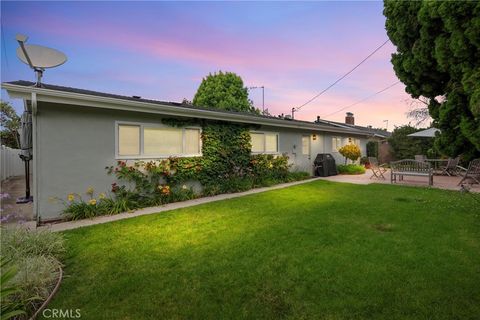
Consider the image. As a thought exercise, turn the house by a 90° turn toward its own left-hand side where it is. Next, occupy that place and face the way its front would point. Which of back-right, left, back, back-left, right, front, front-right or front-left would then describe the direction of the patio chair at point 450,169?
front-right

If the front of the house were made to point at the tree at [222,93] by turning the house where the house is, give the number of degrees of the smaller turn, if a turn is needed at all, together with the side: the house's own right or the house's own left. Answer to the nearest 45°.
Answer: approximately 135° to the house's own left

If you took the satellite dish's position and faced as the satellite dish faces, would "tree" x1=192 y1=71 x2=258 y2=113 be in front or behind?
behind

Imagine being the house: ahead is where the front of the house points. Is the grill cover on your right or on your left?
on your left

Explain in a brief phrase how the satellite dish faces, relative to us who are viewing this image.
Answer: facing the viewer and to the left of the viewer

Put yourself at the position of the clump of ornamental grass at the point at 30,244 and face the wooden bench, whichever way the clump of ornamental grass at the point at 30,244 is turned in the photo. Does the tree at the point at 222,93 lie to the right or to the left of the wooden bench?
left

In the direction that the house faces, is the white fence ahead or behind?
behind

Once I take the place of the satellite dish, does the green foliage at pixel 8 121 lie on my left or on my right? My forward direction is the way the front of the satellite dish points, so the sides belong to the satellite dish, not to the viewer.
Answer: on my right

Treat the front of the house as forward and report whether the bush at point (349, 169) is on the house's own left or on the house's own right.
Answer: on the house's own left

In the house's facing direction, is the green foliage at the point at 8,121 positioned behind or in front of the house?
behind
